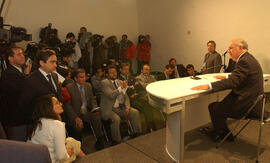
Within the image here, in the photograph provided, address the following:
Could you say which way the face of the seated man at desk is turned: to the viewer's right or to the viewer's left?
to the viewer's left

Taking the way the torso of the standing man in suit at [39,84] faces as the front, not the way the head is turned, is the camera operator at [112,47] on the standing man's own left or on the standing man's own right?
on the standing man's own left

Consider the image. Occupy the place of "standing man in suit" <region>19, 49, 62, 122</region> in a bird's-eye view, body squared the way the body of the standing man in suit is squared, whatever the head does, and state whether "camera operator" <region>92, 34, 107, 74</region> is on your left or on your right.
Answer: on your left

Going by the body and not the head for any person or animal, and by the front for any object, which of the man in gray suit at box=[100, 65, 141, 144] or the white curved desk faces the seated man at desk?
the man in gray suit

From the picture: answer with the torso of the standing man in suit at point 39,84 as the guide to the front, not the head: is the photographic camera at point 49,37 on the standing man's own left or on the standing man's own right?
on the standing man's own left

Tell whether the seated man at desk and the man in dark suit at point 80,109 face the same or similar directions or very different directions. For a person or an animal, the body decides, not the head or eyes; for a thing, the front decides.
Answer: very different directions

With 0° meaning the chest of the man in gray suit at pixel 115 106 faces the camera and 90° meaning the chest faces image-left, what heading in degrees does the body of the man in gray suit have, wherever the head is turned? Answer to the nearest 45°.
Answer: approximately 315°

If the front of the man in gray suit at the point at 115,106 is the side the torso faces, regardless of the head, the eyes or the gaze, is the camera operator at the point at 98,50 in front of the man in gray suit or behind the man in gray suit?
behind

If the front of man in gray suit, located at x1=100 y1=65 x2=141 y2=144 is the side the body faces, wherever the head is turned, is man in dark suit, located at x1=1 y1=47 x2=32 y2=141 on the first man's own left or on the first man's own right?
on the first man's own right

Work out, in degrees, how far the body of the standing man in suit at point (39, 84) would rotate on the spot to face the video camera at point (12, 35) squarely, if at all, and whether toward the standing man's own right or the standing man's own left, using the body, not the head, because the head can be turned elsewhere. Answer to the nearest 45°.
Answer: approximately 135° to the standing man's own left

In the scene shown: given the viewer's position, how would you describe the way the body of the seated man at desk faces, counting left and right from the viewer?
facing to the left of the viewer
